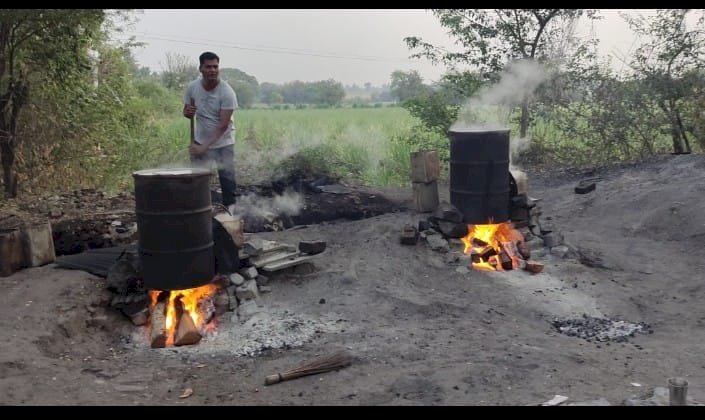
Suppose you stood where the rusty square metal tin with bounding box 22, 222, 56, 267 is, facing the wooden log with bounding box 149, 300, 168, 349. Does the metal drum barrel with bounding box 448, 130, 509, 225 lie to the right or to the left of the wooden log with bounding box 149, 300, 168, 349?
left

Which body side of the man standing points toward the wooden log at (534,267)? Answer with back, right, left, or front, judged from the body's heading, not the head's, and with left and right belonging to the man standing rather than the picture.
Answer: left

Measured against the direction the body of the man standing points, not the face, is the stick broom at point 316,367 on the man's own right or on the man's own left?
on the man's own left

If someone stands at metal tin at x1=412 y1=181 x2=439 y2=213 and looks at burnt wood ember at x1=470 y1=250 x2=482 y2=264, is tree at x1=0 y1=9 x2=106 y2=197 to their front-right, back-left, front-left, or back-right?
back-right

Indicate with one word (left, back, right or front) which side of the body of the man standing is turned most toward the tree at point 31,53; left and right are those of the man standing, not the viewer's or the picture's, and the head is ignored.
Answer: right

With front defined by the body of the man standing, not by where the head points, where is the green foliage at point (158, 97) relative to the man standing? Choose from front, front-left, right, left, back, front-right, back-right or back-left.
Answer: back-right

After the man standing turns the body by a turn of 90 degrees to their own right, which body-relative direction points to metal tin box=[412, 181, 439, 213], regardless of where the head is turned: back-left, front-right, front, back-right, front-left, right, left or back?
back-right

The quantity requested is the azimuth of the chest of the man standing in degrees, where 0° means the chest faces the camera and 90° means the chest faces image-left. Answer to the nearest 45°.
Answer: approximately 45°
